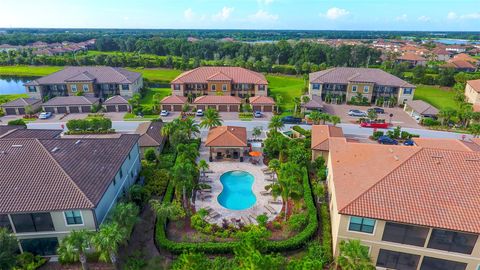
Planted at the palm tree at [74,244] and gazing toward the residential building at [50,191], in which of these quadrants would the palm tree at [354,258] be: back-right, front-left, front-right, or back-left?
back-right
